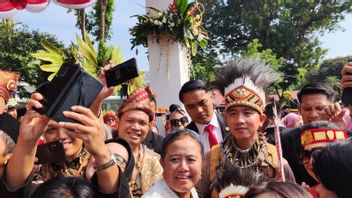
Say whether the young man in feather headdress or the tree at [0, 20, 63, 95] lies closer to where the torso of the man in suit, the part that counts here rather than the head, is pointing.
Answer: the young man in feather headdress

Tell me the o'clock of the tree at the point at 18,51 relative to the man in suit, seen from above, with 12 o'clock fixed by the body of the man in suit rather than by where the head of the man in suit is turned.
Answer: The tree is roughly at 5 o'clock from the man in suit.

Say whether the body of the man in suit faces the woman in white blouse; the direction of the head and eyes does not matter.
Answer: yes

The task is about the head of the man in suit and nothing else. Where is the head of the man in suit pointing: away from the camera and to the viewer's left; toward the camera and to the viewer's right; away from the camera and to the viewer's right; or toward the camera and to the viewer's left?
toward the camera and to the viewer's right

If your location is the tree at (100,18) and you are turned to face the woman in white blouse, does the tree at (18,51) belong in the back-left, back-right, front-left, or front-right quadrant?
back-right

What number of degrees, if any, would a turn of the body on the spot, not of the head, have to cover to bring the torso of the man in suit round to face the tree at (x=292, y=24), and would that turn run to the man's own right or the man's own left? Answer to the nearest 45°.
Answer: approximately 180°

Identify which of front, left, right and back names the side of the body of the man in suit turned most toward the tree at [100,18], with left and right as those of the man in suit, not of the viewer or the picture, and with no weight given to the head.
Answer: back

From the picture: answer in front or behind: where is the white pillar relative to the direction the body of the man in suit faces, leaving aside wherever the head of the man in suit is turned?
behind

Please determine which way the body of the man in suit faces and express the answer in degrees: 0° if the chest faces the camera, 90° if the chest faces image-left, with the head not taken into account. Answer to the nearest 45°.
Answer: approximately 0°
